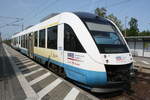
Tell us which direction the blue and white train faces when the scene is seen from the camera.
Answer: facing the viewer and to the right of the viewer
